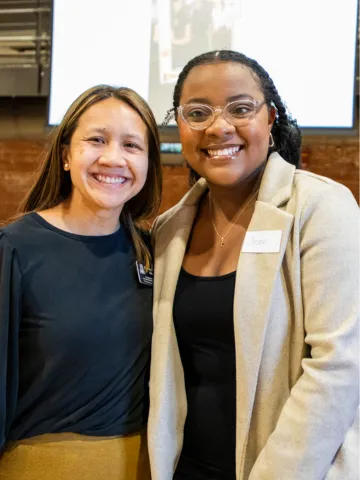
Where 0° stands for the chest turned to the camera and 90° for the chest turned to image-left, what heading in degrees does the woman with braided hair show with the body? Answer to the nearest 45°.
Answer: approximately 45°

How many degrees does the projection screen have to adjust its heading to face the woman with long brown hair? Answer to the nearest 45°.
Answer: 0° — it already faces them
